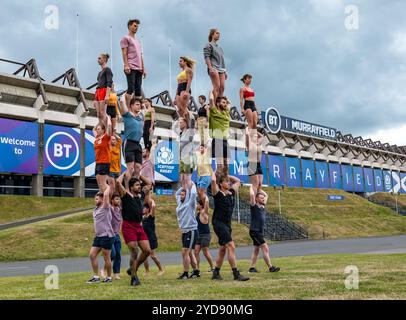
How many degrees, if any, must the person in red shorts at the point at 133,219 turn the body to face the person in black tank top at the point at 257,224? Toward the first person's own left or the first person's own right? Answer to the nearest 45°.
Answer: approximately 90° to the first person's own left

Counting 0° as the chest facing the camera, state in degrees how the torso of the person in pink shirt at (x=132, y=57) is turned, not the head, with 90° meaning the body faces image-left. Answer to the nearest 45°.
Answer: approximately 315°

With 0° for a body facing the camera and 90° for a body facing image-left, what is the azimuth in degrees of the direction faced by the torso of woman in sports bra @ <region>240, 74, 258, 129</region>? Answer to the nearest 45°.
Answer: approximately 315°

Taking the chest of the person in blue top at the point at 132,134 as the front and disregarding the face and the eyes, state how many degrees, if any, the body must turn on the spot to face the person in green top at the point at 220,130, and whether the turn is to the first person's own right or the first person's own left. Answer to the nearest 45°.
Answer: approximately 45° to the first person's own left

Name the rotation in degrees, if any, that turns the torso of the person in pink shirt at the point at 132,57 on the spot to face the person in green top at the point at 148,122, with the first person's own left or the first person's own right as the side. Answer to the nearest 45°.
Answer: approximately 135° to the first person's own left

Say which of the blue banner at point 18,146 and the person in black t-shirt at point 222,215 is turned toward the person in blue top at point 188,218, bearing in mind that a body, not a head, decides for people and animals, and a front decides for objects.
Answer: the blue banner

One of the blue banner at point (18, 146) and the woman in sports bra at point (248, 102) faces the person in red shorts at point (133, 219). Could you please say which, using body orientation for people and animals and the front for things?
the blue banner
